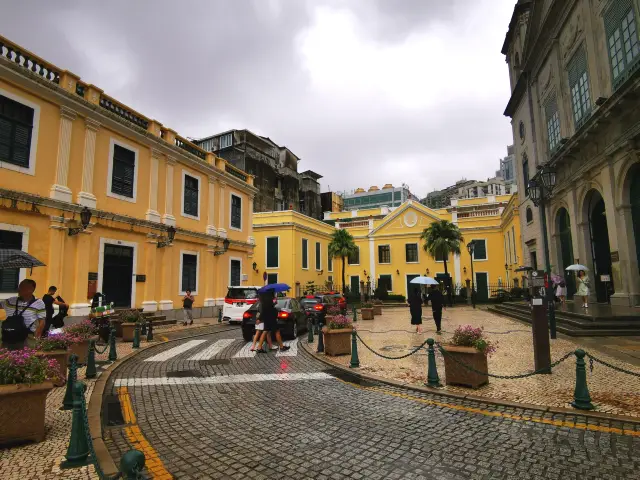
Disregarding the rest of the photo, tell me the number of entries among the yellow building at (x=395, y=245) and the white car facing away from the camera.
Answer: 1

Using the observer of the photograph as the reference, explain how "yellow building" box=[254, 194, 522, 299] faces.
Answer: facing the viewer

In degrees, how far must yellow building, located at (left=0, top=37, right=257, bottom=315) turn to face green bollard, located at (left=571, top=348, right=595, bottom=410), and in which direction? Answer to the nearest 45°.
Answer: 0° — it already faces it

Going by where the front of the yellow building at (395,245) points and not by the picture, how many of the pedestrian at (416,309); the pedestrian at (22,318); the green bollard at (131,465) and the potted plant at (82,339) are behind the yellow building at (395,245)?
0

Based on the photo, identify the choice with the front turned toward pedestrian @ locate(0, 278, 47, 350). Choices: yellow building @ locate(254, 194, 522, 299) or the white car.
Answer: the yellow building

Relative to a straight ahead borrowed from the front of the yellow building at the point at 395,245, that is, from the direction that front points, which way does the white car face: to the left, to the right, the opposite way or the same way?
the opposite way

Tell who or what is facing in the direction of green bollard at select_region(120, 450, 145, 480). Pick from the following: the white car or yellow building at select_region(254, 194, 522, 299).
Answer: the yellow building

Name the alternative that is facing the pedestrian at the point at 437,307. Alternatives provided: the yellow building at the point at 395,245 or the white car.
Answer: the yellow building

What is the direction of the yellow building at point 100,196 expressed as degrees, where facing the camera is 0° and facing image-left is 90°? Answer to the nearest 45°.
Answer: approximately 315°

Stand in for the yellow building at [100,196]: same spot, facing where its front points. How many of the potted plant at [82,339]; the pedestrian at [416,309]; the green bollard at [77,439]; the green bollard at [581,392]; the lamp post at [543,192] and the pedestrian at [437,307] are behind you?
0

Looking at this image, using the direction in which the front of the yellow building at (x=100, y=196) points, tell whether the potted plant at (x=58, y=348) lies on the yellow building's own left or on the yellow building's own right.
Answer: on the yellow building's own right

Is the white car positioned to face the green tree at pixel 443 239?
no

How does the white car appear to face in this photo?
away from the camera

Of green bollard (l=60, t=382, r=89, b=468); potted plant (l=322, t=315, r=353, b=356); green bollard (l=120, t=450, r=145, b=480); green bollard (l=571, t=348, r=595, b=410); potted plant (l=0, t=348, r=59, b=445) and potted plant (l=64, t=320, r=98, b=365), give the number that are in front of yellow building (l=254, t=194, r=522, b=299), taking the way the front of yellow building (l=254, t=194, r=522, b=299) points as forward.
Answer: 6

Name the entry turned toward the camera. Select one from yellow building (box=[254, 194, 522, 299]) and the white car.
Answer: the yellow building

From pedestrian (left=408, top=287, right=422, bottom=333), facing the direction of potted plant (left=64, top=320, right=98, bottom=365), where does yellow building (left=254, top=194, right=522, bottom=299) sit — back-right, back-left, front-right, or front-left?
back-right

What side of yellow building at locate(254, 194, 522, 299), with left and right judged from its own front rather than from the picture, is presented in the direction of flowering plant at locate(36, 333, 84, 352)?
front

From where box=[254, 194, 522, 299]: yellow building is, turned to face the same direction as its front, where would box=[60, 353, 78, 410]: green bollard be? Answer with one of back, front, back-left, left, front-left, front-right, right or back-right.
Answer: front

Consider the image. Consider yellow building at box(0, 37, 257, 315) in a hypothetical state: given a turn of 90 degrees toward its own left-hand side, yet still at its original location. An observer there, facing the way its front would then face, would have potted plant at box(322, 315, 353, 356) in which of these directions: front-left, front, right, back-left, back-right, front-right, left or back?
right
